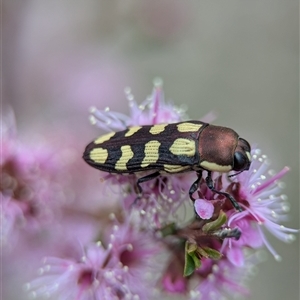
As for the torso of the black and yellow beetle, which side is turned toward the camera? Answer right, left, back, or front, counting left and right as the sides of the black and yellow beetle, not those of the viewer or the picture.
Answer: right
